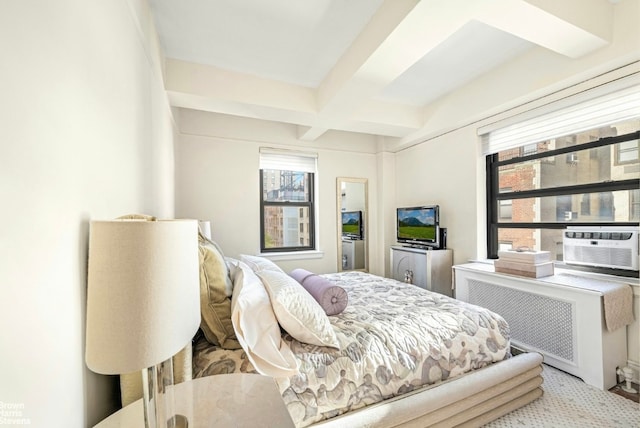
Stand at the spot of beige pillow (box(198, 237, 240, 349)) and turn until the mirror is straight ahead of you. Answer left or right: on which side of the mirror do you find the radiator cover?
right

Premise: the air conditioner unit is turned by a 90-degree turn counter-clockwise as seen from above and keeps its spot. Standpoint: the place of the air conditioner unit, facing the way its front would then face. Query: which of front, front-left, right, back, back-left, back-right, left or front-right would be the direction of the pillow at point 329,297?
right

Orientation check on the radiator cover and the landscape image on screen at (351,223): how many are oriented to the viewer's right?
0

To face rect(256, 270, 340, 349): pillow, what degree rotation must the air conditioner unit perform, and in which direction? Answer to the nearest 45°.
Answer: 0° — it already faces it

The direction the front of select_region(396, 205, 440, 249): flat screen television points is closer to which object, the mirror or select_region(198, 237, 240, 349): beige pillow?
the beige pillow

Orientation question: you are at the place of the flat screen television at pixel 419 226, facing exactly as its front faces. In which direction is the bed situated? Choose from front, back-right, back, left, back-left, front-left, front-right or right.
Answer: front-left

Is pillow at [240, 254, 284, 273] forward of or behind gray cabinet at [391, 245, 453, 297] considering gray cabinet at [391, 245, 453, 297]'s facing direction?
forward

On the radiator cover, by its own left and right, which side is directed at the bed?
front

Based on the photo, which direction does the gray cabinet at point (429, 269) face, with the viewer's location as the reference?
facing the viewer and to the left of the viewer

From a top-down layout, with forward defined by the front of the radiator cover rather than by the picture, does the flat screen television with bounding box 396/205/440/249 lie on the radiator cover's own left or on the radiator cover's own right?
on the radiator cover's own right
